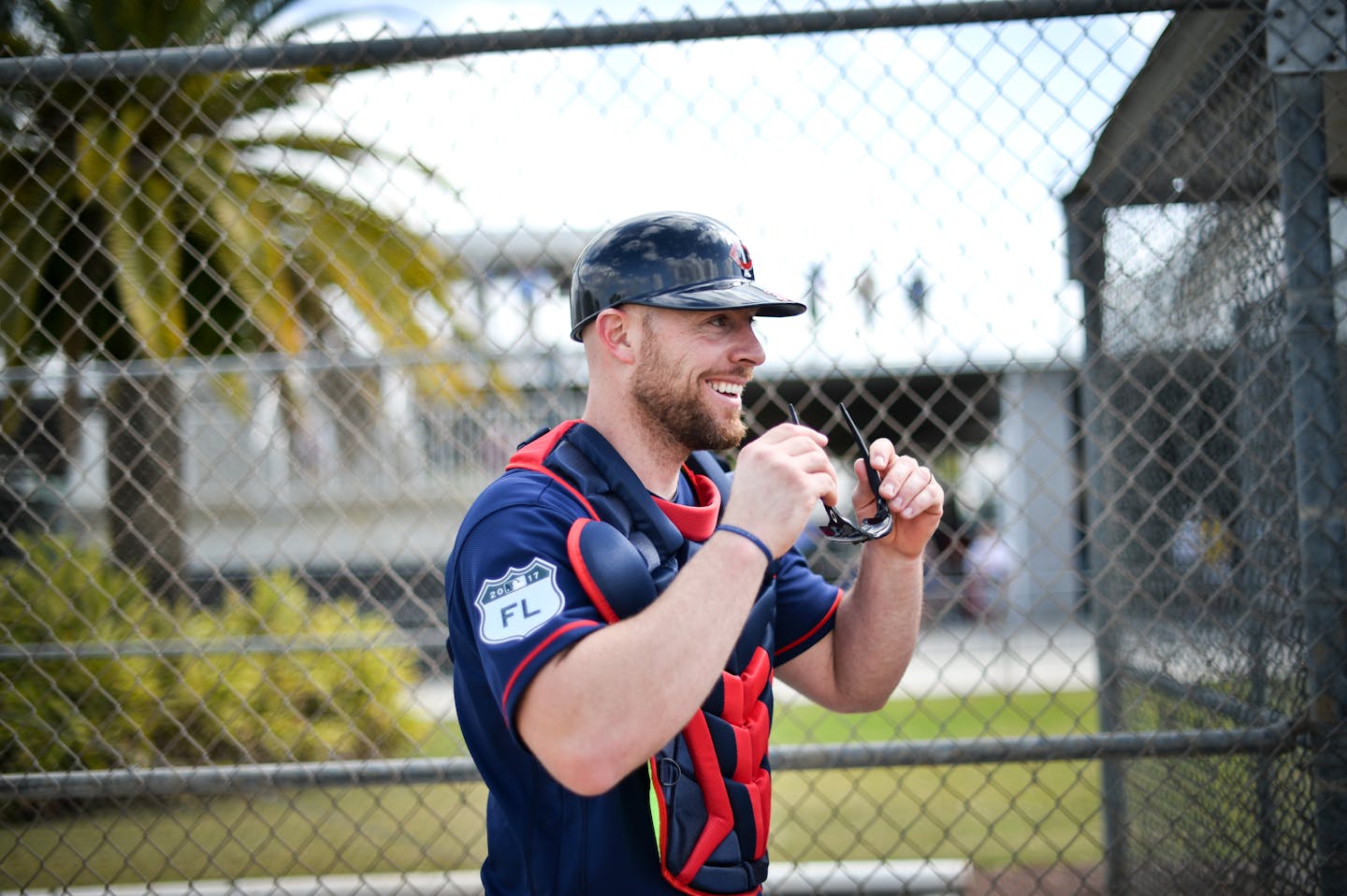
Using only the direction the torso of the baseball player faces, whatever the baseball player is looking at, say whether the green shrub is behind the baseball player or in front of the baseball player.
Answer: behind

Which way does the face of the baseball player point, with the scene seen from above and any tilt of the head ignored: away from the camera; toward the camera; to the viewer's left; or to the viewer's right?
to the viewer's right

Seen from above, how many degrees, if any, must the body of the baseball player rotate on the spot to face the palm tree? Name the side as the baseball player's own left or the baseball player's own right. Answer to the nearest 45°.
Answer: approximately 180°

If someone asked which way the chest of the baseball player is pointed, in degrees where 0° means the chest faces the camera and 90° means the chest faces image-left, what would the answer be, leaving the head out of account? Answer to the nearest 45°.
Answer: approximately 315°

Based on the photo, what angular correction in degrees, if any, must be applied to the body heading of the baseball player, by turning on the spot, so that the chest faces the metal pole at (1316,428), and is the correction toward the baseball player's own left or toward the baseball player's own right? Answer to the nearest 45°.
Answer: approximately 90° to the baseball player's own left

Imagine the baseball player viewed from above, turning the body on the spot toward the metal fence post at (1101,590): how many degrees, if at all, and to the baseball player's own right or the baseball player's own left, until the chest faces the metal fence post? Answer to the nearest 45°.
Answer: approximately 90° to the baseball player's own left

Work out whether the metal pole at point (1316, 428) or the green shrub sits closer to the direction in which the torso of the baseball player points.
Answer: the metal pole
